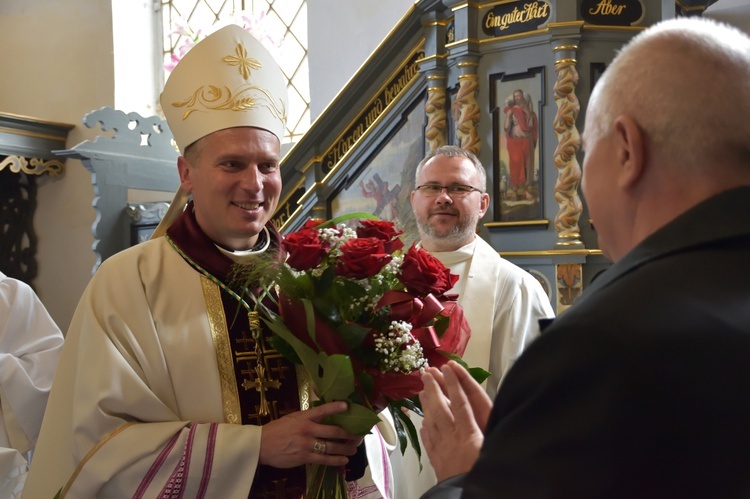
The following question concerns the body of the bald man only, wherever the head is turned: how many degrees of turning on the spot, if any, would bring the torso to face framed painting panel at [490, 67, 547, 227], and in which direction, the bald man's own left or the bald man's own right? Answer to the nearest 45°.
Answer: approximately 45° to the bald man's own right

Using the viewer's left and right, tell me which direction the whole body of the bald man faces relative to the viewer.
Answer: facing away from the viewer and to the left of the viewer

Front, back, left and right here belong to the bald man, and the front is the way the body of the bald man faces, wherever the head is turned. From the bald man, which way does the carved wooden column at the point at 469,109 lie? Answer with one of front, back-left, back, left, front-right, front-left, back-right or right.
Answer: front-right

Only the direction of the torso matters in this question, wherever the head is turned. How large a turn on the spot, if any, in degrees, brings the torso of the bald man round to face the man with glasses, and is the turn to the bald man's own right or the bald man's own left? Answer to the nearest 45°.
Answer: approximately 45° to the bald man's own right

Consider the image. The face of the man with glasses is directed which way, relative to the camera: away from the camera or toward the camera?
toward the camera

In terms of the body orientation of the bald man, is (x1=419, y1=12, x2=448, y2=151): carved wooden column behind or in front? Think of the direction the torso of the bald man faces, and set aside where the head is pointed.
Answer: in front

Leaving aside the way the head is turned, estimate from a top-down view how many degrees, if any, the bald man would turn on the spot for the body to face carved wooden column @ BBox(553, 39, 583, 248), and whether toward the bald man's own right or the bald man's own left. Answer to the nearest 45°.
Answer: approximately 45° to the bald man's own right

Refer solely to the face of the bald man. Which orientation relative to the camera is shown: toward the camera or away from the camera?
away from the camera

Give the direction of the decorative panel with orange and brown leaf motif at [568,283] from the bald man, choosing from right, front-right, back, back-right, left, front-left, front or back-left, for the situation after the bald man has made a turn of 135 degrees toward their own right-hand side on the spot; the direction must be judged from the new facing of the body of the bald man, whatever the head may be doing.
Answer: left
